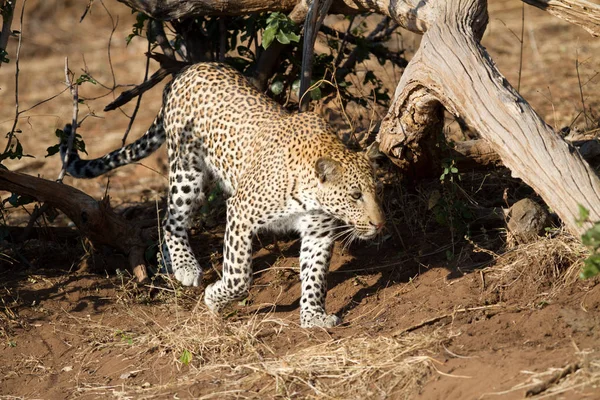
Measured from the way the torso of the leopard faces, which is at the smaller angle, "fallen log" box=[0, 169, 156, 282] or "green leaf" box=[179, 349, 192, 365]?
the green leaf

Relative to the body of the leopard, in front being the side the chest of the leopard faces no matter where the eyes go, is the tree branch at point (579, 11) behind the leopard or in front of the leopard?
in front

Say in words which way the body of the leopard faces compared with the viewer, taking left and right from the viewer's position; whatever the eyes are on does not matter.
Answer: facing the viewer and to the right of the viewer

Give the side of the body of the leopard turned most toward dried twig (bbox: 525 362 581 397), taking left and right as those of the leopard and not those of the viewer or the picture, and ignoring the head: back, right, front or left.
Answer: front

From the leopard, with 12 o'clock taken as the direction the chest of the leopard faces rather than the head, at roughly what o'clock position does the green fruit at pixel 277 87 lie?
The green fruit is roughly at 8 o'clock from the leopard.

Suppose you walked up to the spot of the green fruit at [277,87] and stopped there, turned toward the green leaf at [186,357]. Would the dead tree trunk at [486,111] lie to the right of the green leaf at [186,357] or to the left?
left

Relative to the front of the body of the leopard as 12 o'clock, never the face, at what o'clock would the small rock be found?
The small rock is roughly at 11 o'clock from the leopard.

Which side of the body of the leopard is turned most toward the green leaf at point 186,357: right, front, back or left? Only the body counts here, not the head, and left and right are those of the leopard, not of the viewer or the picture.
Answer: right

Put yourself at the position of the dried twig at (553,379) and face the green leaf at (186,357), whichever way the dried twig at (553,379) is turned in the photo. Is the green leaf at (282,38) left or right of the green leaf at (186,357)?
right

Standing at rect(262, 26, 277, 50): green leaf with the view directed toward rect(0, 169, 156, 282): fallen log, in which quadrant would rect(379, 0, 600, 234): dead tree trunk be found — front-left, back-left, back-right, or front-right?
back-left
